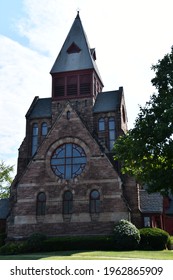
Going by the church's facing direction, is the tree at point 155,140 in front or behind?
in front

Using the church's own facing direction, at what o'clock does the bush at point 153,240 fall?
The bush is roughly at 10 o'clock from the church.

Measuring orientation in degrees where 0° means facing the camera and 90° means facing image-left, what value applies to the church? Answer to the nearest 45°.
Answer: approximately 0°

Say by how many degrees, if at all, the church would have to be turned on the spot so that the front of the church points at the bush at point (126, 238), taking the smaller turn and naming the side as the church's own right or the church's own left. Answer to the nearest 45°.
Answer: approximately 45° to the church's own left
